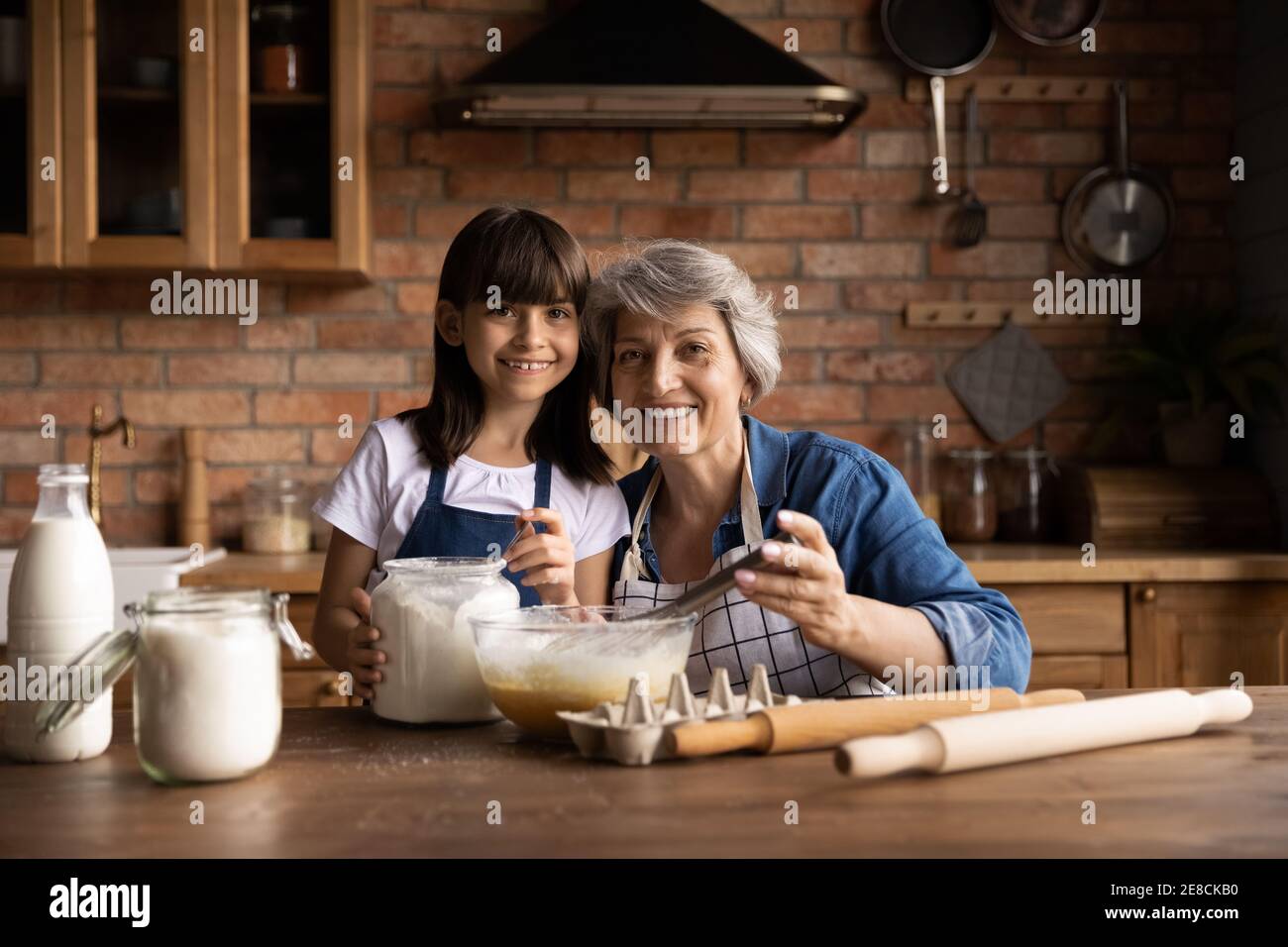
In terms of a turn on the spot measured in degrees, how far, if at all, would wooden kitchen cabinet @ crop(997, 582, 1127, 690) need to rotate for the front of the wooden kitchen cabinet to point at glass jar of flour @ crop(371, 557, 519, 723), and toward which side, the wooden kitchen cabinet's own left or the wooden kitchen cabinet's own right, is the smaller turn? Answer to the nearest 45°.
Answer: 0° — it already faces it

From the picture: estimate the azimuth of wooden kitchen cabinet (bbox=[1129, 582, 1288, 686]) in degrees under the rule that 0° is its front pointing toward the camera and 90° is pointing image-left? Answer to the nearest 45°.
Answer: approximately 0°

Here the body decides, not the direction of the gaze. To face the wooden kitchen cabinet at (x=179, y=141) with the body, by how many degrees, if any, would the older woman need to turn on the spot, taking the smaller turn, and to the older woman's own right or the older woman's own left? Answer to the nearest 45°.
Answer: approximately 90° to the older woman's own right

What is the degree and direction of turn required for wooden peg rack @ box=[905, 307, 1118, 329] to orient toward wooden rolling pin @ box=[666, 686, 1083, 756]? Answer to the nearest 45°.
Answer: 0° — it already faces it

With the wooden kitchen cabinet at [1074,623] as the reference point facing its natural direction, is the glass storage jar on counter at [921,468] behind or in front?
behind

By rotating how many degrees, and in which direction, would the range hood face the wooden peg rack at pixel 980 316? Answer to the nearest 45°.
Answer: approximately 135° to its left
